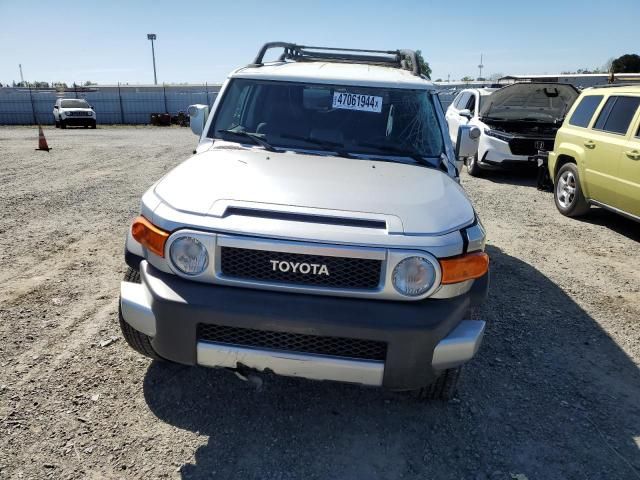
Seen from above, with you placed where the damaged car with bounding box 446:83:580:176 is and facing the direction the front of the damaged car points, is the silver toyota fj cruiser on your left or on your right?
on your right

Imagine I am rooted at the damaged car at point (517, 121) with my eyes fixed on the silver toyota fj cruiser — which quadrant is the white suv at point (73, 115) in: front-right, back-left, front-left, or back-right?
back-right

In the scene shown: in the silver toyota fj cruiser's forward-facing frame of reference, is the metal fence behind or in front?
behind

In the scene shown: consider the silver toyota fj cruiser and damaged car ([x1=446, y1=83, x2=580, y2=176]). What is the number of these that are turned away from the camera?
0

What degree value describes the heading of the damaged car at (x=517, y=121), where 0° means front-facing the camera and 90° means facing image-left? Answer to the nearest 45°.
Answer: approximately 315°

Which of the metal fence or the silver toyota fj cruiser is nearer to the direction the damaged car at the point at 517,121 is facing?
the silver toyota fj cruiser

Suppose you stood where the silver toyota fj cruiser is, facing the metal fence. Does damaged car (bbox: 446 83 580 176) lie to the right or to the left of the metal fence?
right

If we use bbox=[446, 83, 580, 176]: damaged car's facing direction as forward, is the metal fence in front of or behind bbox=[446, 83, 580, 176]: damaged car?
behind

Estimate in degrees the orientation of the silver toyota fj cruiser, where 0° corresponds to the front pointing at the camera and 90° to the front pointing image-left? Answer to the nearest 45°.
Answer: approximately 0°

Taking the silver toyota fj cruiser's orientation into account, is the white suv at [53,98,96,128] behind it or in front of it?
behind
